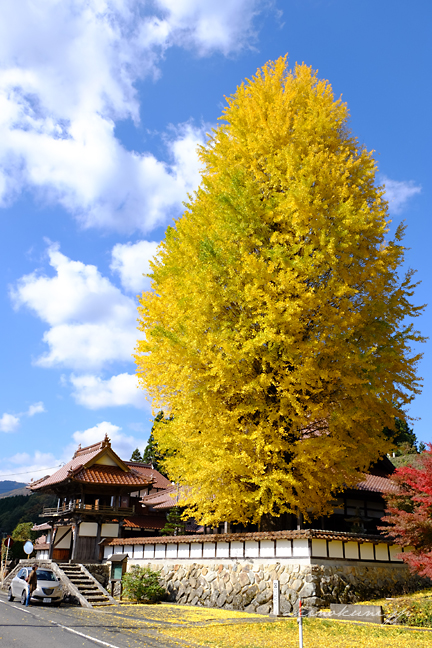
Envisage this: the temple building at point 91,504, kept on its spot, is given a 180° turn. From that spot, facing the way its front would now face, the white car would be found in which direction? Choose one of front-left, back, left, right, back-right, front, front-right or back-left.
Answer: back-right

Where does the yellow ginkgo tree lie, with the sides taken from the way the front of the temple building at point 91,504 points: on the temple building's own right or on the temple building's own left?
on the temple building's own left

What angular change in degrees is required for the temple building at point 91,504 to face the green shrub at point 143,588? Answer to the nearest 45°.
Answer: approximately 45° to its left

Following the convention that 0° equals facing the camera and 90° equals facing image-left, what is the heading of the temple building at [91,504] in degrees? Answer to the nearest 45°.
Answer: approximately 45°
